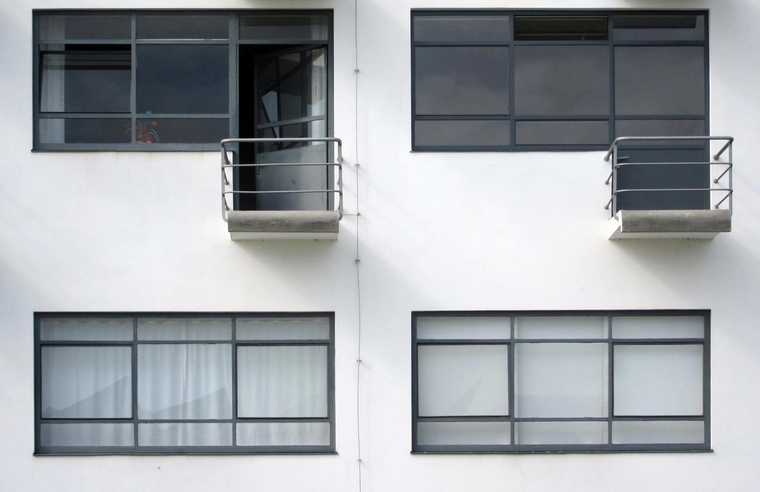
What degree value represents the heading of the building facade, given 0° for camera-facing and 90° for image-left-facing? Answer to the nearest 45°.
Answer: approximately 0°
